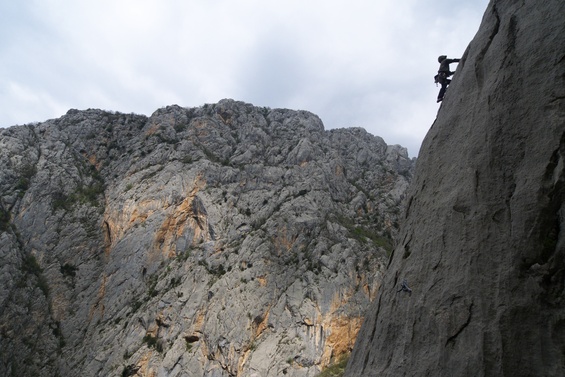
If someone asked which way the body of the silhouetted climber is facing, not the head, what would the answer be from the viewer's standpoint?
to the viewer's right

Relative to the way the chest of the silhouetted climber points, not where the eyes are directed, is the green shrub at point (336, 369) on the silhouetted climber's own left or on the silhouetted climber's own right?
on the silhouetted climber's own left
